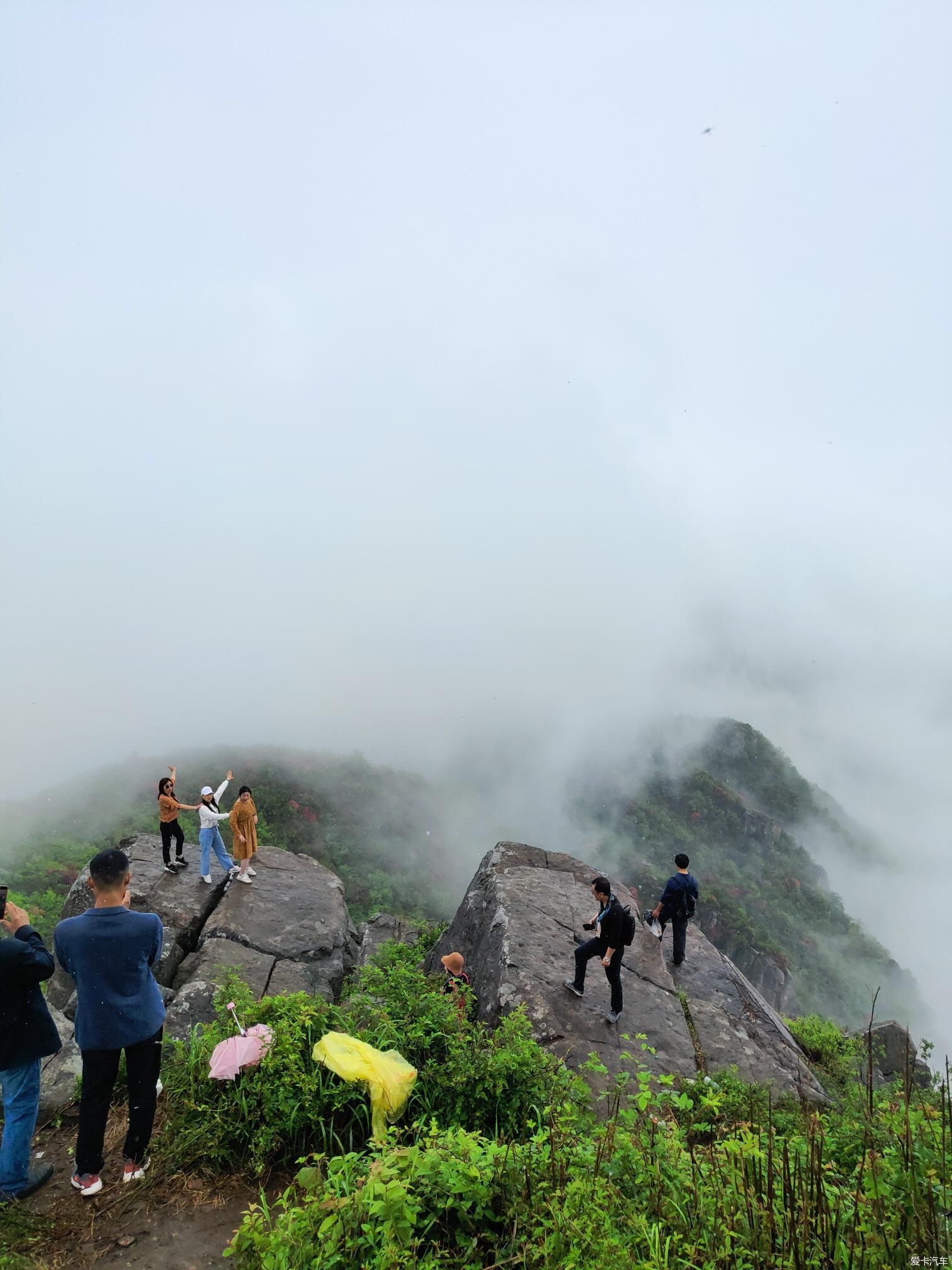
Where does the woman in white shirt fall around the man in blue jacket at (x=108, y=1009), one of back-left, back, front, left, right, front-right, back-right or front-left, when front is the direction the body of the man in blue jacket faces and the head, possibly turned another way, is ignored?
front

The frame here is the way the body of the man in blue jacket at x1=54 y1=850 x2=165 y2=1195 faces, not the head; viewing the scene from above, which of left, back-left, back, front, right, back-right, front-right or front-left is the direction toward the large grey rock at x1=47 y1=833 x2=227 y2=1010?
front

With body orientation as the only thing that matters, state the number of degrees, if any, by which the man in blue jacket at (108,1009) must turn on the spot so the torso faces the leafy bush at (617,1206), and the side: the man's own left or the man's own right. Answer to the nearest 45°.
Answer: approximately 135° to the man's own right

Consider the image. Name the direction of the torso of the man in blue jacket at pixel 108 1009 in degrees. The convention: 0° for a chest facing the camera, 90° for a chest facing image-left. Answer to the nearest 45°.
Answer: approximately 180°

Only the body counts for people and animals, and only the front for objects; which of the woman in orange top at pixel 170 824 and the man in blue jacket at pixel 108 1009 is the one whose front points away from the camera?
the man in blue jacket

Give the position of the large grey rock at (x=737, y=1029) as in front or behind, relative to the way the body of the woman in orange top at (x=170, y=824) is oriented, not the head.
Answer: in front

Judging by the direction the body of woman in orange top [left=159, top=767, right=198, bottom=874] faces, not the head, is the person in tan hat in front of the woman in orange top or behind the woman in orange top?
in front

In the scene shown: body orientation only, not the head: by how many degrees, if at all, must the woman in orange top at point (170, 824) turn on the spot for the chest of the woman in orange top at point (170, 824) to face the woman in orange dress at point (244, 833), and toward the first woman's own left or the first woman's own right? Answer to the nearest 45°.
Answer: approximately 45° to the first woman's own left

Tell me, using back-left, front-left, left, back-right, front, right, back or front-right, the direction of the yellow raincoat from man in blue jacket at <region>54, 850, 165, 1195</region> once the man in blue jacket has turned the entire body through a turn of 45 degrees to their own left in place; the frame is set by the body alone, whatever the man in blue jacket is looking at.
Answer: back-right

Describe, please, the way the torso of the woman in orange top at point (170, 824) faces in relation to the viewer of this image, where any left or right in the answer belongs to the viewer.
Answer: facing the viewer and to the right of the viewer

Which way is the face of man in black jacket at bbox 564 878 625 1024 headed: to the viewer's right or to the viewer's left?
to the viewer's left

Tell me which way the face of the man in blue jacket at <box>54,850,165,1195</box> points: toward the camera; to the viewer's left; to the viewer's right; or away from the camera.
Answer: away from the camera

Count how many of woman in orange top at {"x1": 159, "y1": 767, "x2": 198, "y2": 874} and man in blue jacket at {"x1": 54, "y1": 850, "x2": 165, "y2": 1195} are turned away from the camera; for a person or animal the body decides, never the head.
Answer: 1
